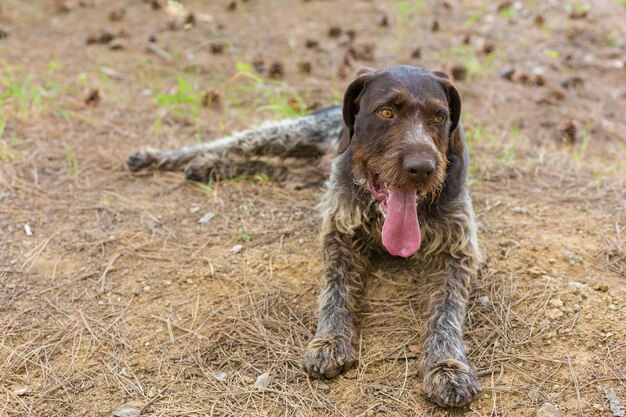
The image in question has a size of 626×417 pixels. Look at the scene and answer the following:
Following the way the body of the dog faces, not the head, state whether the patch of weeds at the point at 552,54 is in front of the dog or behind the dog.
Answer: behind

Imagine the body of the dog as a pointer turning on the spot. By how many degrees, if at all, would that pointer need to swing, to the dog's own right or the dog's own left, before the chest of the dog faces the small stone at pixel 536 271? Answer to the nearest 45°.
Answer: approximately 90° to the dog's own left

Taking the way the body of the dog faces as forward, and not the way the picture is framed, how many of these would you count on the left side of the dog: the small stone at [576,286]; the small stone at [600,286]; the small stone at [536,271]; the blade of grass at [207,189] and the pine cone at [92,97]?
3

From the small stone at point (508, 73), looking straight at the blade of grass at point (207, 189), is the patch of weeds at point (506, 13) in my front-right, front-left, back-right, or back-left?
back-right

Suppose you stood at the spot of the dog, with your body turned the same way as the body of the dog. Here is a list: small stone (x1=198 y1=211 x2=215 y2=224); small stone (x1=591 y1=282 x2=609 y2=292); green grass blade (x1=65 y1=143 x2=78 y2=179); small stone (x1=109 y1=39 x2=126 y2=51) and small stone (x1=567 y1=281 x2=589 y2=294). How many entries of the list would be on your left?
2

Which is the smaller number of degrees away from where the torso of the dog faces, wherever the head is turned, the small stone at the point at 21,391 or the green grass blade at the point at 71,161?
the small stone

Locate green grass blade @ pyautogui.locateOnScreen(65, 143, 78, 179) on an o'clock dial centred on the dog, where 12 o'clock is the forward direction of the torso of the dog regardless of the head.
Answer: The green grass blade is roughly at 4 o'clock from the dog.

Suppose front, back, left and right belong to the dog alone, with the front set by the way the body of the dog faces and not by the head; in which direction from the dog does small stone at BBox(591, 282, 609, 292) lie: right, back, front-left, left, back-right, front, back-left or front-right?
left

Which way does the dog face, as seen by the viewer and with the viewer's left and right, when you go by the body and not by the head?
facing the viewer

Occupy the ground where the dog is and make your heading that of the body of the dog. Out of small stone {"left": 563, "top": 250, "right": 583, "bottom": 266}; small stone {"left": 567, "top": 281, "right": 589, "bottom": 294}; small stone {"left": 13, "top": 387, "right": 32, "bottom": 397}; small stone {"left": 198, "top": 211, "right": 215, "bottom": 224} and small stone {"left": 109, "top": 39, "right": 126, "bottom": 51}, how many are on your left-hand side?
2

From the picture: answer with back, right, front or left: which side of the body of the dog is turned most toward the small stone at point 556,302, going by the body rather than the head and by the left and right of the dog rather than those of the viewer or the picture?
left

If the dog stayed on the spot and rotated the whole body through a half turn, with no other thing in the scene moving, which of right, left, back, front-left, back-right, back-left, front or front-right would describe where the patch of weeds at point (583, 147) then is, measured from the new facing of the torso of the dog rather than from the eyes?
front-right

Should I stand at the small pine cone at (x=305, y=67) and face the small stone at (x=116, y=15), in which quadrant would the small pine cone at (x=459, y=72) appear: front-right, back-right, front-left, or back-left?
back-right

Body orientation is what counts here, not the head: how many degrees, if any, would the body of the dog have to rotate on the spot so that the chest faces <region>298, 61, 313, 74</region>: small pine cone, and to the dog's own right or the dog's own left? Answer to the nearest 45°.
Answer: approximately 180°
